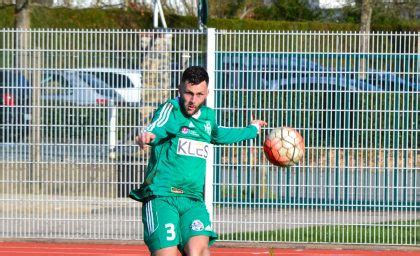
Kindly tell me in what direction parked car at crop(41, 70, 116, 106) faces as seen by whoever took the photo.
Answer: facing to the left of the viewer

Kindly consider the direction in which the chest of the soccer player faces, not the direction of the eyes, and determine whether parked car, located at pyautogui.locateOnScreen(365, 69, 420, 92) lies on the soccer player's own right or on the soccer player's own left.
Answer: on the soccer player's own left

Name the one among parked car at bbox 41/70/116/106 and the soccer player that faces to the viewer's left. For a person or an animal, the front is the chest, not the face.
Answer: the parked car

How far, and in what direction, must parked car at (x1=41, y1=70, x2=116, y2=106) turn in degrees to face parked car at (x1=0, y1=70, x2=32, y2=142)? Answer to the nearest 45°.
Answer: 0° — it already faces it

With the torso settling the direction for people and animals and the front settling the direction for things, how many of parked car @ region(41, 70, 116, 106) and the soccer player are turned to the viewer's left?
1

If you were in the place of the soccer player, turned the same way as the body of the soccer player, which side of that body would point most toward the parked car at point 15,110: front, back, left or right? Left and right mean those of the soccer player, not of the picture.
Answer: back

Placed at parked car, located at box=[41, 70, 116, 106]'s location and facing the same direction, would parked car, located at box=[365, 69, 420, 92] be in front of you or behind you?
behind
